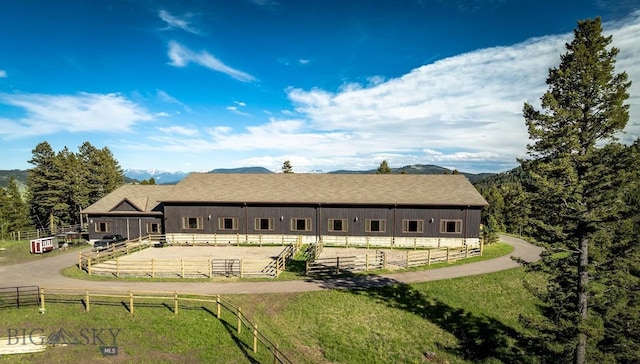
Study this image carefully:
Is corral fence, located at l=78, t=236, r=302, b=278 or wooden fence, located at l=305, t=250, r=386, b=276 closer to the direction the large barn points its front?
the wooden fence

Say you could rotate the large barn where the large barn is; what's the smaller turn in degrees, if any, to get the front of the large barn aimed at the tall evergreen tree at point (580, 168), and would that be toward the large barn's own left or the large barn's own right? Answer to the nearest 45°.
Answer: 0° — it already faces it

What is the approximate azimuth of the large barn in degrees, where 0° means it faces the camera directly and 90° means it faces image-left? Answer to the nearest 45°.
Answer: approximately 0°

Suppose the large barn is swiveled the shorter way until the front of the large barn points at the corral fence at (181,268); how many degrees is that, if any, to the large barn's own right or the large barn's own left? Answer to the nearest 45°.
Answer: approximately 45° to the large barn's own right
